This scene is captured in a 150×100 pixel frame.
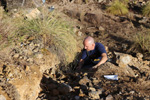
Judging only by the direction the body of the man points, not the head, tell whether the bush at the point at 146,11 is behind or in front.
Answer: behind

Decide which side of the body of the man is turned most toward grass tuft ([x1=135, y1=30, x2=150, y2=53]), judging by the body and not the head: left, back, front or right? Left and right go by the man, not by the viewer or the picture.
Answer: back

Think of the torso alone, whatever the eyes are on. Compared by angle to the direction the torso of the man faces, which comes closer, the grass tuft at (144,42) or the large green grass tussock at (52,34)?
the large green grass tussock

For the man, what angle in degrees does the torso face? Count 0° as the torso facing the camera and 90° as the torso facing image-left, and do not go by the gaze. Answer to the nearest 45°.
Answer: approximately 45°

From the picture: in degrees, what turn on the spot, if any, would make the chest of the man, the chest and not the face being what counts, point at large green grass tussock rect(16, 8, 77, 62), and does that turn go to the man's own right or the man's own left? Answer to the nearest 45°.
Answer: approximately 45° to the man's own right

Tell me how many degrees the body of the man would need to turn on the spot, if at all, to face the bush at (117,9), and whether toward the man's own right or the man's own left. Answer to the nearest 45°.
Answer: approximately 135° to the man's own right

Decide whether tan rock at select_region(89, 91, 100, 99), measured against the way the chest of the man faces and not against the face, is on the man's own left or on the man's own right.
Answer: on the man's own left
